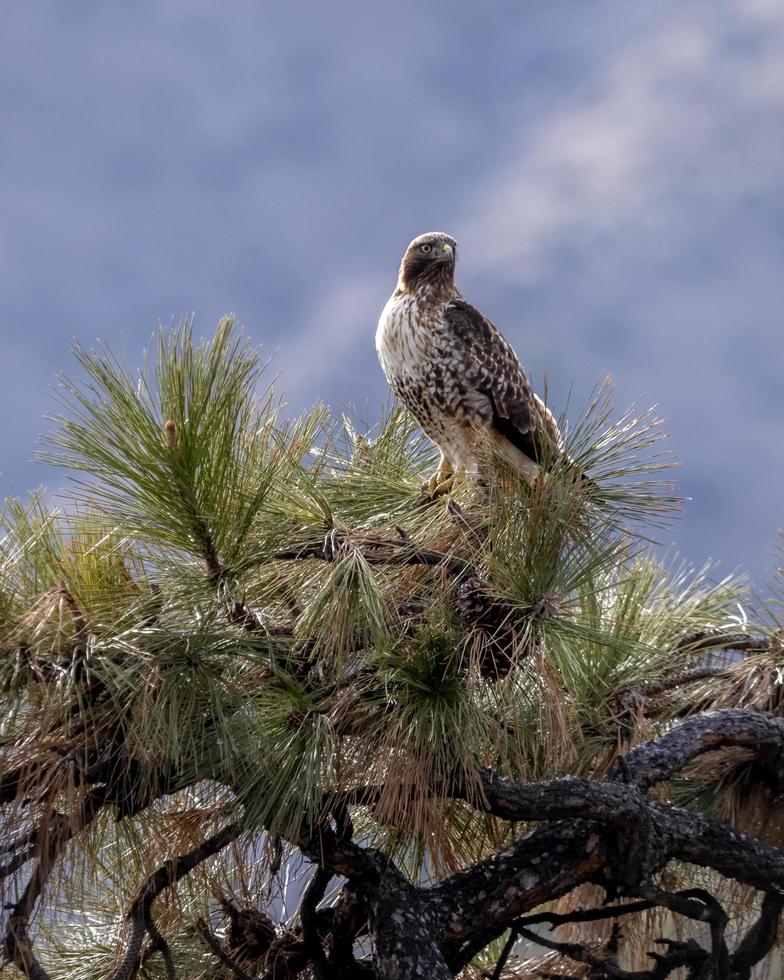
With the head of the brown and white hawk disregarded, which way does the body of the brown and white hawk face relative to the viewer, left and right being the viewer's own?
facing the viewer and to the left of the viewer
